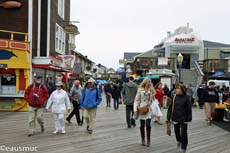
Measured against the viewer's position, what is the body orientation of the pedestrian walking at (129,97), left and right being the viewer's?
facing away from the viewer

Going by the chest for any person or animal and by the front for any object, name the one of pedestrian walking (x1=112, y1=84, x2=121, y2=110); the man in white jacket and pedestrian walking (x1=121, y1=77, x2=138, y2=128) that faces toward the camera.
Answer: the man in white jacket

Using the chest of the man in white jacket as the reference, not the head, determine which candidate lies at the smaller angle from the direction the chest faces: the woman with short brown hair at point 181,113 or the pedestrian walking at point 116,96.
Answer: the woman with short brown hair

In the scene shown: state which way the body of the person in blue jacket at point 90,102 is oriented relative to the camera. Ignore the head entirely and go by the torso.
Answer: toward the camera

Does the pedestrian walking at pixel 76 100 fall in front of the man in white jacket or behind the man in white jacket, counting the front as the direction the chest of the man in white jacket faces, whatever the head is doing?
behind

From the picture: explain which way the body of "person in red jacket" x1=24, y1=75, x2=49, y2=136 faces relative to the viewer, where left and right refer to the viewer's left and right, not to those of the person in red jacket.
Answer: facing the viewer

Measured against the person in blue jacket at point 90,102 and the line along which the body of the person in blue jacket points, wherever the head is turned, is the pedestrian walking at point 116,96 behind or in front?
behind
